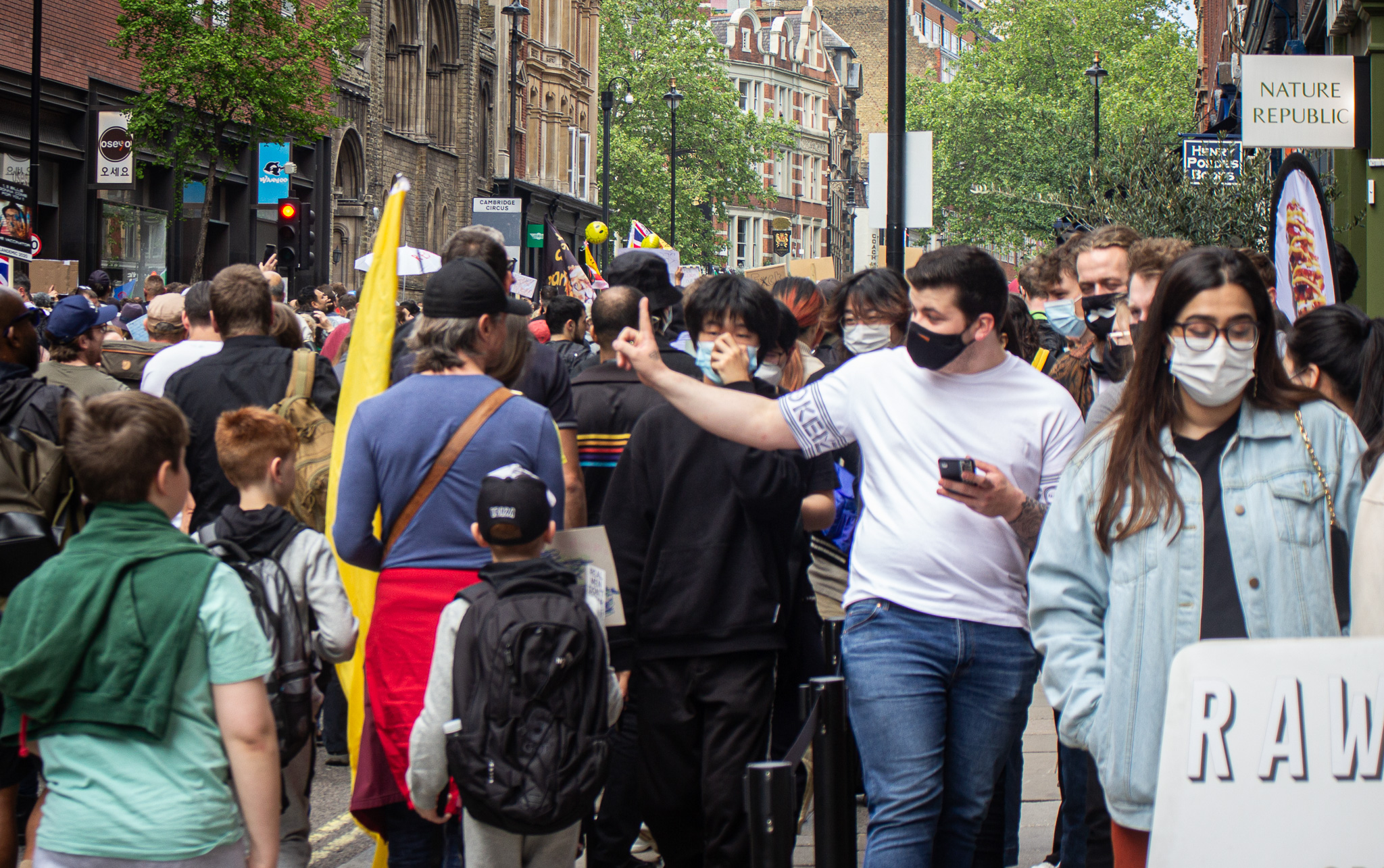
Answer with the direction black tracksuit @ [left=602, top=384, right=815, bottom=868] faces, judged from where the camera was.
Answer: facing the viewer

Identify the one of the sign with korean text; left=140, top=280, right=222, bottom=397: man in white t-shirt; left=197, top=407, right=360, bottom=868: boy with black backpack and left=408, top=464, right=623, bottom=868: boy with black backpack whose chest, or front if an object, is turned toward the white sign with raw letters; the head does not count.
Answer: the sign with korean text

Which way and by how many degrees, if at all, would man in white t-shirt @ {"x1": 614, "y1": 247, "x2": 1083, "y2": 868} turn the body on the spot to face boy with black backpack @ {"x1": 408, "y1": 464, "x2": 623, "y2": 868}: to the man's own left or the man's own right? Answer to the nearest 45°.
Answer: approximately 90° to the man's own right

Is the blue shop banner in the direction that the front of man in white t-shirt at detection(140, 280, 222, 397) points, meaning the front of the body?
yes

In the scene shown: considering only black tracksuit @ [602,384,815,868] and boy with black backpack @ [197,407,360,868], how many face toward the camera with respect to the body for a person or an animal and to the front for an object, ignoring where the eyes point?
1

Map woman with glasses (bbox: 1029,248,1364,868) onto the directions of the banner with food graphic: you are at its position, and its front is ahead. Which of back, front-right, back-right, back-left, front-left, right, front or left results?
front

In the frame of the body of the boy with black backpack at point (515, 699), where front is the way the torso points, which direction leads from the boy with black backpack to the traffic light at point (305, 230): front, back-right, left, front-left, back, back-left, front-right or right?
front

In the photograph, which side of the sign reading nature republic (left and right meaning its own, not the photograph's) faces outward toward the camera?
front

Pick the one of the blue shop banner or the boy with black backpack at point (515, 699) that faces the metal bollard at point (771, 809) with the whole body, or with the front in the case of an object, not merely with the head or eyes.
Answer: the blue shop banner

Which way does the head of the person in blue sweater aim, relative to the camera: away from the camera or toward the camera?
away from the camera

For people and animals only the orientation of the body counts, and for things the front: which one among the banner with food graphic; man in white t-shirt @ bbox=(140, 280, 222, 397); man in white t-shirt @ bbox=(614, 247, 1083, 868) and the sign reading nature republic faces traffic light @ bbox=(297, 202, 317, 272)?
man in white t-shirt @ bbox=(140, 280, 222, 397)

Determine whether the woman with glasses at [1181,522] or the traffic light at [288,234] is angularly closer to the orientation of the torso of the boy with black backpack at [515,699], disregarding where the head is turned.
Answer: the traffic light

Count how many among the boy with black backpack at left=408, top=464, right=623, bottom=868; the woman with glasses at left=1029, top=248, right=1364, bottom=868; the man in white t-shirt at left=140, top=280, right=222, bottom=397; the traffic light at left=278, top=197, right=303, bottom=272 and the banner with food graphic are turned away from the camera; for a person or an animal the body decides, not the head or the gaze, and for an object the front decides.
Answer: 2

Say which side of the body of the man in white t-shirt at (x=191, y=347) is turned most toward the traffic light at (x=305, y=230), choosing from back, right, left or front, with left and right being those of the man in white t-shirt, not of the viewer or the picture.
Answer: front

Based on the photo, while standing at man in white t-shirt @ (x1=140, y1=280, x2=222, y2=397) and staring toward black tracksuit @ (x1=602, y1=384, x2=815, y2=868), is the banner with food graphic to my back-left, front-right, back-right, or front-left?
front-left

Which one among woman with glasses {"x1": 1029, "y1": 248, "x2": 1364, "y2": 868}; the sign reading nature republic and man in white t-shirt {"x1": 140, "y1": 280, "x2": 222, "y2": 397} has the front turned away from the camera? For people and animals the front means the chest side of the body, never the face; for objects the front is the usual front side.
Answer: the man in white t-shirt

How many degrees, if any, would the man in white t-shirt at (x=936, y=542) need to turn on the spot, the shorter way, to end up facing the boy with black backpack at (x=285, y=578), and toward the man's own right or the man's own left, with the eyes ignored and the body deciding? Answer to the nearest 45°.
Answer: approximately 90° to the man's own right

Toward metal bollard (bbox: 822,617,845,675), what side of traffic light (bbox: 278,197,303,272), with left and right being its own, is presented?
front

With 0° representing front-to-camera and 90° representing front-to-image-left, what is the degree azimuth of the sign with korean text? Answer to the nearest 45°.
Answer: approximately 0°
